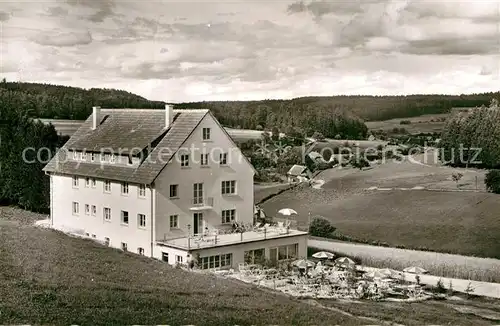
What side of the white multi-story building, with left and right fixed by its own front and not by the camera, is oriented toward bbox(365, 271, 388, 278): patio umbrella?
front

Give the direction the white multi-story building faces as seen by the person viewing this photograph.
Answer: facing the viewer and to the right of the viewer
